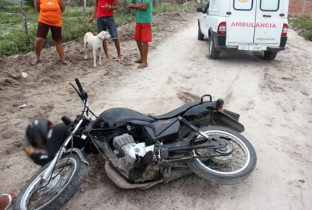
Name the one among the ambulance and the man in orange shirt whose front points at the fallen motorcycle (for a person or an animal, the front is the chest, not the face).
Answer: the man in orange shirt

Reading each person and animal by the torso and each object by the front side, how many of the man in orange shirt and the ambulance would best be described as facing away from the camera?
1

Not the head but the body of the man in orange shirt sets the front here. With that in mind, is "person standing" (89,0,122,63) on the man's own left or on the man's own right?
on the man's own left

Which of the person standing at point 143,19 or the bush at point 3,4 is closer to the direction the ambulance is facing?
the bush

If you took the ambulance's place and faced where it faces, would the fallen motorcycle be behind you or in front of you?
behind

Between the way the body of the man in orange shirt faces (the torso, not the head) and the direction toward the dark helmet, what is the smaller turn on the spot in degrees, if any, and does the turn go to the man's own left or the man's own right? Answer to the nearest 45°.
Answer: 0° — they already face it

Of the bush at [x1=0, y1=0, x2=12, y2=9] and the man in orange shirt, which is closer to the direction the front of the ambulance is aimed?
the bush

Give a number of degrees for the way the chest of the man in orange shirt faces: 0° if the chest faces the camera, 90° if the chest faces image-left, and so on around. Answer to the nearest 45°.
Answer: approximately 0°

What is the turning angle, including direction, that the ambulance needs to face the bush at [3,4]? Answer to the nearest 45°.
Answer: approximately 45° to its left

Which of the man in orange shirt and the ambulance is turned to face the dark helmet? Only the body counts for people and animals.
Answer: the man in orange shirt

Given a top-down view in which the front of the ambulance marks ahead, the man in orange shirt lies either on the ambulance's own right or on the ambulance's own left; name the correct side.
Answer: on the ambulance's own left

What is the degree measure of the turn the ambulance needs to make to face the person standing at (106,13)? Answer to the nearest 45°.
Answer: approximately 135° to its left

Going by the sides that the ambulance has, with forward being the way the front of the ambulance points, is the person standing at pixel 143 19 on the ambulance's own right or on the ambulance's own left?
on the ambulance's own left

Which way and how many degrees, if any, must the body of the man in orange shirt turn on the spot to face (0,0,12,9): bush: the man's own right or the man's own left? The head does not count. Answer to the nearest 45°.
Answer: approximately 180°

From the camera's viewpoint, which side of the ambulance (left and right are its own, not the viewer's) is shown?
back

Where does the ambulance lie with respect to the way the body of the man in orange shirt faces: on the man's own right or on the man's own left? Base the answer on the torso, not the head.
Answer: on the man's own left
